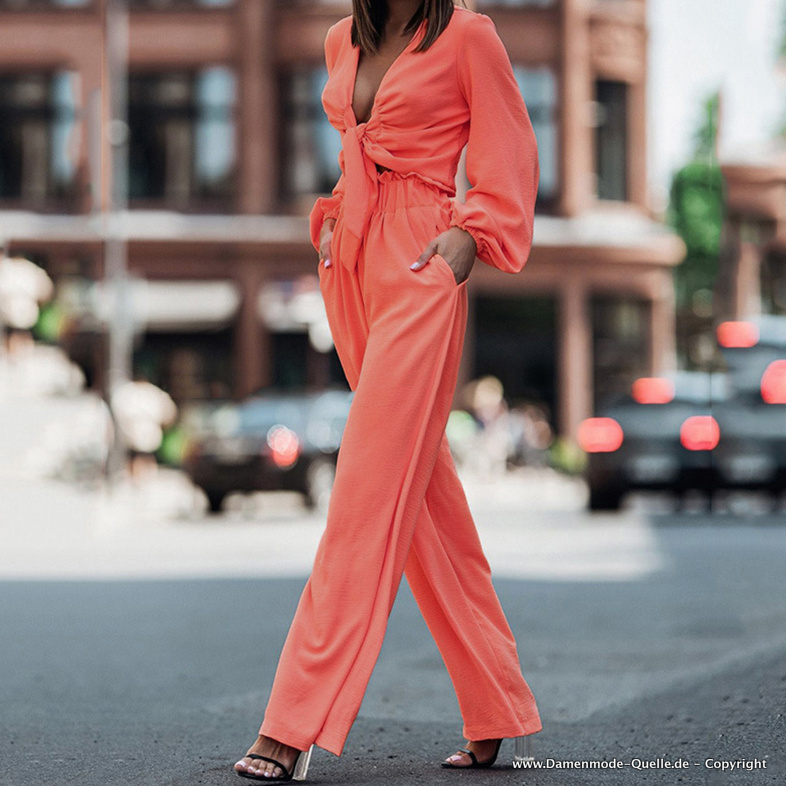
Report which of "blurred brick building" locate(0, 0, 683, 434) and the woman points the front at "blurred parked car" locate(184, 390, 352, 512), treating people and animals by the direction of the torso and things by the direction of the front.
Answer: the blurred brick building

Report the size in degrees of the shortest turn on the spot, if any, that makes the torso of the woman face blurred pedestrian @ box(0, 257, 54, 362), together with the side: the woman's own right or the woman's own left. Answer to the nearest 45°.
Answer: approximately 135° to the woman's own right

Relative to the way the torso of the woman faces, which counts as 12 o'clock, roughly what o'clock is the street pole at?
The street pole is roughly at 4 o'clock from the woman.

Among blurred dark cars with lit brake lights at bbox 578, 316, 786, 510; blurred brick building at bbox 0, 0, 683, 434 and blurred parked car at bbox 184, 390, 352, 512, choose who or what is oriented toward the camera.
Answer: the blurred brick building

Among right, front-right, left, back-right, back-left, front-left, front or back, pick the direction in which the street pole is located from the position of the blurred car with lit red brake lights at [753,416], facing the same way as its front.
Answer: front-left

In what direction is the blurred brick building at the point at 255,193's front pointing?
toward the camera

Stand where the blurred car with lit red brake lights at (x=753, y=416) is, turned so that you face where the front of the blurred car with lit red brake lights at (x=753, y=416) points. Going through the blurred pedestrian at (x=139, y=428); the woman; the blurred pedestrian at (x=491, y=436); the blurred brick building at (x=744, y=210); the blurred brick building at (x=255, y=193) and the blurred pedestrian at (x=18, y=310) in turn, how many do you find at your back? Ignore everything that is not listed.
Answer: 1

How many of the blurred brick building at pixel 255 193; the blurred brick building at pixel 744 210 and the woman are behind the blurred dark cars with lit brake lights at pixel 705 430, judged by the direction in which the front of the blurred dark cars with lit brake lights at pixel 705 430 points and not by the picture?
1

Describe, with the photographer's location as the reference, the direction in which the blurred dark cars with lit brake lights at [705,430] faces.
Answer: facing away from the viewer

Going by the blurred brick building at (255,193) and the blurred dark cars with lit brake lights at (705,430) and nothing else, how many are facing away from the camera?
1

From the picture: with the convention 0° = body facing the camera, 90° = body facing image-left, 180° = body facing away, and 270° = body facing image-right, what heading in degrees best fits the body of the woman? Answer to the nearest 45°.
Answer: approximately 45°

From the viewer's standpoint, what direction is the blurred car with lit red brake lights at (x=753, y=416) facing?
away from the camera

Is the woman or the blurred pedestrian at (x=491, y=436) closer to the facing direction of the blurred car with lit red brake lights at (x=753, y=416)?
the blurred pedestrian

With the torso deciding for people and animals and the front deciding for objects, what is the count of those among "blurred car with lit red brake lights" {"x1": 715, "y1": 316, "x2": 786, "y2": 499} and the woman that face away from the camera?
1

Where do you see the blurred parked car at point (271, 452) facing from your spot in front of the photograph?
facing away from the viewer and to the right of the viewer

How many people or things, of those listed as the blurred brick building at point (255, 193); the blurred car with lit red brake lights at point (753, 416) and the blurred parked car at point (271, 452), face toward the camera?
1
